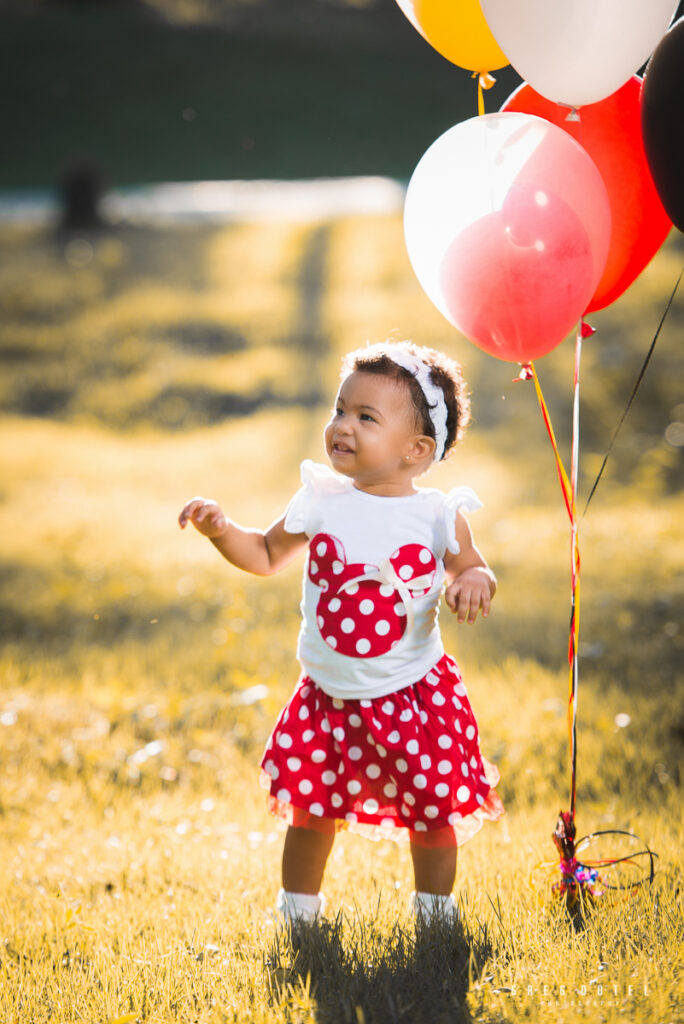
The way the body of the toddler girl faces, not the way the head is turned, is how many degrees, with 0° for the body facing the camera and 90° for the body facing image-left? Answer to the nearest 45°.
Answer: approximately 0°
